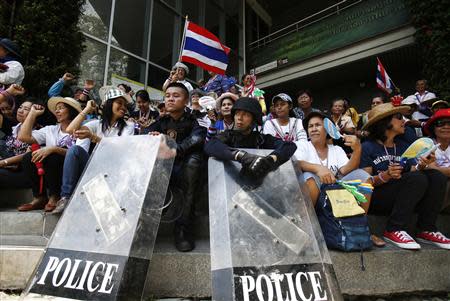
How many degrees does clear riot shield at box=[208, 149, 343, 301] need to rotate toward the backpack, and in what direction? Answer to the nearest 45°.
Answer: approximately 135° to its left

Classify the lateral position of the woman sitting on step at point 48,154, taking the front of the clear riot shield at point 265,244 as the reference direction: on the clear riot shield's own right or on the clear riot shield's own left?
on the clear riot shield's own right

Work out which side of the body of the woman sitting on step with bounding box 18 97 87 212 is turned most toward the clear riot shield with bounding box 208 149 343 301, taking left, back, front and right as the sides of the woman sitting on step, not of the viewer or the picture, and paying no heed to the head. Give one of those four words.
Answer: left

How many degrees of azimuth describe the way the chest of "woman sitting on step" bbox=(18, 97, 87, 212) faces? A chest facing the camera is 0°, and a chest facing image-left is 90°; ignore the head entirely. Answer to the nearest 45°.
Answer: approximately 45°

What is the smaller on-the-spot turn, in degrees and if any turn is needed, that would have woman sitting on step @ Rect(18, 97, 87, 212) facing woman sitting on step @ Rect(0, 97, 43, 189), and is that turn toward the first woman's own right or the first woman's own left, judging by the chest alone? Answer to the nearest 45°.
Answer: approximately 90° to the first woman's own right

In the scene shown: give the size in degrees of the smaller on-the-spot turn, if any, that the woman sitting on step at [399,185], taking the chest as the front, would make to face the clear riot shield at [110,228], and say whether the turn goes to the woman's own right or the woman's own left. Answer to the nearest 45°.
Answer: approximately 90° to the woman's own right

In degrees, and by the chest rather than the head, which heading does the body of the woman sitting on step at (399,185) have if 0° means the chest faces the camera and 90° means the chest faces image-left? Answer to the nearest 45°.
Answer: approximately 315°

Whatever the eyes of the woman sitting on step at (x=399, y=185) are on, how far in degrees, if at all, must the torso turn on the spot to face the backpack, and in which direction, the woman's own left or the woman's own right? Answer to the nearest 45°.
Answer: approximately 90° to the woman's own right

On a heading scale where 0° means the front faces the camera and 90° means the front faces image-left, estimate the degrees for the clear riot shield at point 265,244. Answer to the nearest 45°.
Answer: approximately 0°

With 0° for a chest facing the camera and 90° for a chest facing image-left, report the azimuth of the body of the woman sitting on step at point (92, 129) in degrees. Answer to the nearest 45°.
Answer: approximately 45°
